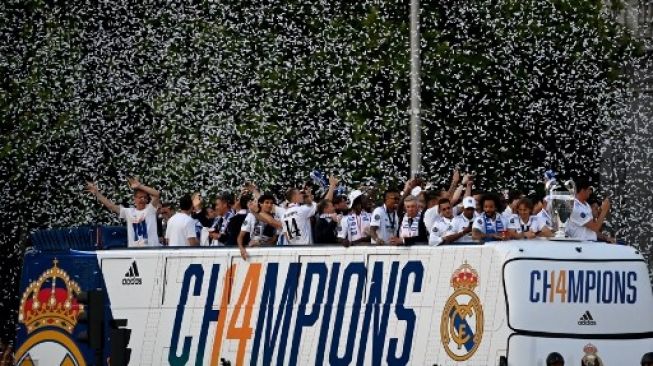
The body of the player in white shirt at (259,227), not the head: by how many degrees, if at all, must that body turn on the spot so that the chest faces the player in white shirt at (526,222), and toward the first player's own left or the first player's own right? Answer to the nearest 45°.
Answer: approximately 45° to the first player's own left

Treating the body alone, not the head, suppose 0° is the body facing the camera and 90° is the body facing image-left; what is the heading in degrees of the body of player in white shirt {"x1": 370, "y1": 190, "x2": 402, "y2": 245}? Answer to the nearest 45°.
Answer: approximately 315°

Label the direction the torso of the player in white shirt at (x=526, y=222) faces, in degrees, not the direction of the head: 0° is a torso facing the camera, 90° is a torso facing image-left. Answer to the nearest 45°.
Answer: approximately 0°

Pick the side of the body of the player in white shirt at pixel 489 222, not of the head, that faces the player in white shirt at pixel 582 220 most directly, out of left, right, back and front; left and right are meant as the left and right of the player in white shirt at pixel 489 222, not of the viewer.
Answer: left

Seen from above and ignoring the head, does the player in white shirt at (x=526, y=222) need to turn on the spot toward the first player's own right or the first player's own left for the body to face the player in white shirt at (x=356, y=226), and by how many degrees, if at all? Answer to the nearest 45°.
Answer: approximately 90° to the first player's own right

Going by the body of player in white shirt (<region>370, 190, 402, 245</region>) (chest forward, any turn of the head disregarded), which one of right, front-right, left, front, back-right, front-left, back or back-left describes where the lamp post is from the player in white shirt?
back-left

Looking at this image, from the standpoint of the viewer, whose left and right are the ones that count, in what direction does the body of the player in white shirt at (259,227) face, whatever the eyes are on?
facing the viewer and to the right of the viewer
